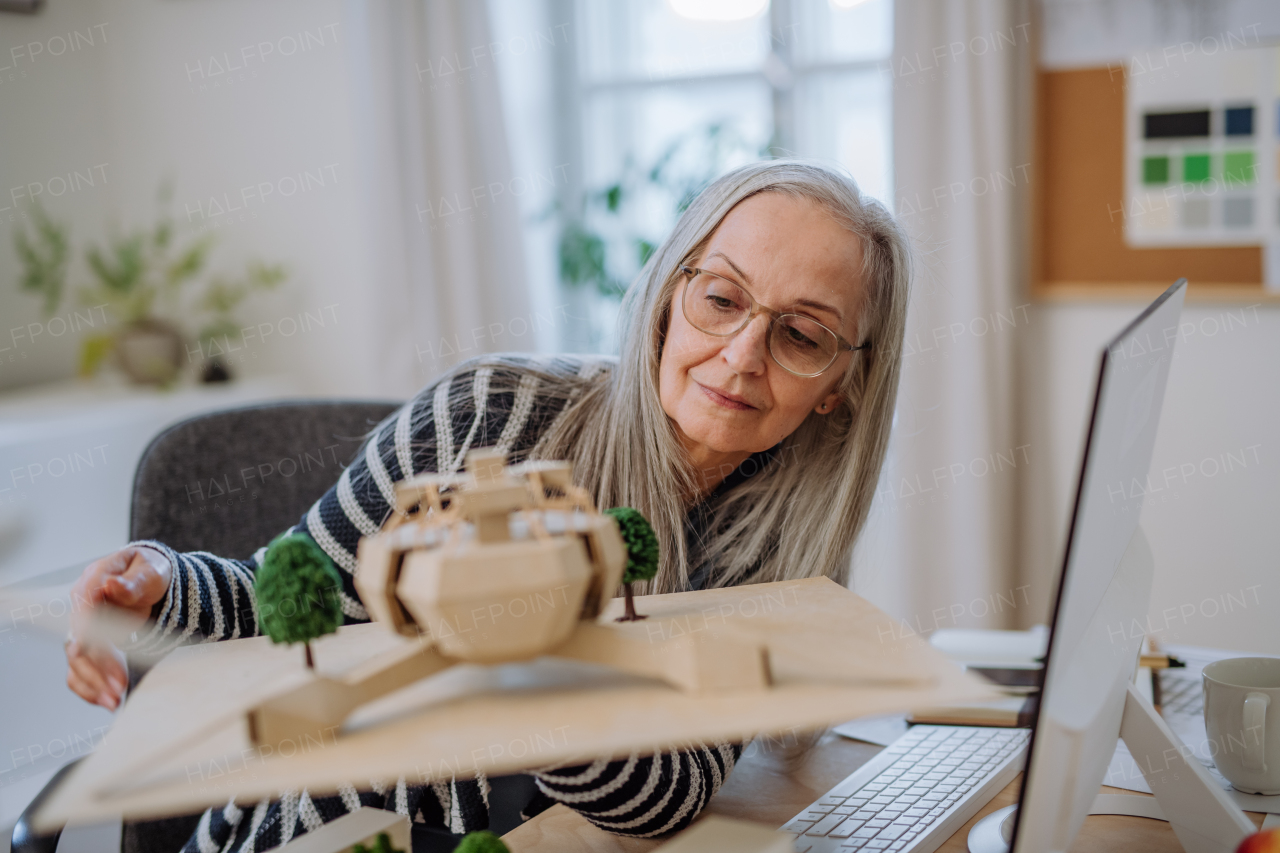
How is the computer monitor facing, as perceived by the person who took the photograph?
facing to the left of the viewer

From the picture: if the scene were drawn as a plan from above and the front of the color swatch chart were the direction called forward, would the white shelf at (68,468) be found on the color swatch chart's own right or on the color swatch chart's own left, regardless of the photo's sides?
on the color swatch chart's own right

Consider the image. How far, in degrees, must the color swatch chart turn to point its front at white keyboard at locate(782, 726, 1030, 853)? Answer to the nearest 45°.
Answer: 0° — it already faces it

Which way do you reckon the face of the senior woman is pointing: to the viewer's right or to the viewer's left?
to the viewer's left

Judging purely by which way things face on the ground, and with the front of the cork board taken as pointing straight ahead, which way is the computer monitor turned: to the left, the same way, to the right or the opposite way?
to the right

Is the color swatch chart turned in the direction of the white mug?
yes

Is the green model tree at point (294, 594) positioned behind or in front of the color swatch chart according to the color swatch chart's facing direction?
in front

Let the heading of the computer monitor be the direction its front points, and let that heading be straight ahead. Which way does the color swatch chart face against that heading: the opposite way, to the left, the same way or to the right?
to the left

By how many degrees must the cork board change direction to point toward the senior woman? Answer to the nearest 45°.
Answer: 0° — it already faces them

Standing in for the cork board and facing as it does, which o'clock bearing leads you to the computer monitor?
The computer monitor is roughly at 12 o'clock from the cork board.

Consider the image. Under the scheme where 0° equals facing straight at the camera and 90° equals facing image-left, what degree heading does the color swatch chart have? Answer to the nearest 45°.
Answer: approximately 0°
